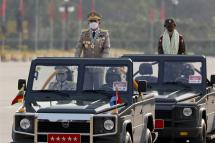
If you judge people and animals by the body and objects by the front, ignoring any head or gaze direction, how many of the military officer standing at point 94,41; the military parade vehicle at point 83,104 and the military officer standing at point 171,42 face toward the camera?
3

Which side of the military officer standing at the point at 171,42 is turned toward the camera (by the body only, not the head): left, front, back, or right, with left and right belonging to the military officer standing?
front

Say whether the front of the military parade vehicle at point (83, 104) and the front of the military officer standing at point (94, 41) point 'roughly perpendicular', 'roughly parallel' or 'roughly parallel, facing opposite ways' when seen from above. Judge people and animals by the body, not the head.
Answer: roughly parallel

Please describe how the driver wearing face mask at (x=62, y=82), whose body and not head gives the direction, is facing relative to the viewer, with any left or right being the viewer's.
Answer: facing the viewer

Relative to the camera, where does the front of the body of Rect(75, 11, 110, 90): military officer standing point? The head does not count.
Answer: toward the camera

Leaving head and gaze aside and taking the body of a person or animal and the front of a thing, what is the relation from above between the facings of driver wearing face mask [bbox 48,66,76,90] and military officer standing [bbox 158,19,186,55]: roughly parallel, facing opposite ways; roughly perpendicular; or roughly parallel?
roughly parallel

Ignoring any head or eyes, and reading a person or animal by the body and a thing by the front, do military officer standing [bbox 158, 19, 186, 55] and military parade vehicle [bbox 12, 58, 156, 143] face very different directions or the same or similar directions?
same or similar directions
